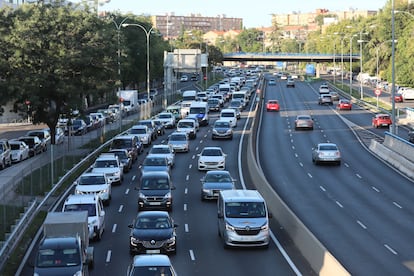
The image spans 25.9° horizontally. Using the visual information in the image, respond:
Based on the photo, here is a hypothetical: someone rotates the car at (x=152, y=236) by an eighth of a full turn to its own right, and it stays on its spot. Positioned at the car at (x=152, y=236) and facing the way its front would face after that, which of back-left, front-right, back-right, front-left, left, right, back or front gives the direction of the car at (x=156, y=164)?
back-right

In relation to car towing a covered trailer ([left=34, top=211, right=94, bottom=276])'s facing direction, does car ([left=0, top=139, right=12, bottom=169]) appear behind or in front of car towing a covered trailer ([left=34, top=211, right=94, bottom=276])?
behind

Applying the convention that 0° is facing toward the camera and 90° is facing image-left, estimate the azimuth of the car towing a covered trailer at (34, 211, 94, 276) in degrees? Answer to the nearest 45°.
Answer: approximately 0°

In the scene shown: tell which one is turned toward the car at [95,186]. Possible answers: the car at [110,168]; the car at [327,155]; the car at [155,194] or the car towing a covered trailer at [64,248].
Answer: the car at [110,168]

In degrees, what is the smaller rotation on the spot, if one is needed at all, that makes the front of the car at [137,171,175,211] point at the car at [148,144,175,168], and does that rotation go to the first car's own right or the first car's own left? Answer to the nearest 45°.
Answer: approximately 180°

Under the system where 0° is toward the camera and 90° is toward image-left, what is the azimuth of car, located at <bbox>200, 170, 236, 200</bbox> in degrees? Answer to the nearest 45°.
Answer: approximately 0°

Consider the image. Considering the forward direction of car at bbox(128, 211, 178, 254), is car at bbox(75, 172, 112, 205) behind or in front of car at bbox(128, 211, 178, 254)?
behind

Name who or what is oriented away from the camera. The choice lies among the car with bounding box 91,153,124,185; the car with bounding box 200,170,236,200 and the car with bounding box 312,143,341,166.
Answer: the car with bounding box 312,143,341,166

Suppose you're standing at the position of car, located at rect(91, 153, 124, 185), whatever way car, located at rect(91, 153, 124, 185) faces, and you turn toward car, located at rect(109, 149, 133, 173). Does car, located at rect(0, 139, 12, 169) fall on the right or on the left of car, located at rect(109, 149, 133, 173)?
left

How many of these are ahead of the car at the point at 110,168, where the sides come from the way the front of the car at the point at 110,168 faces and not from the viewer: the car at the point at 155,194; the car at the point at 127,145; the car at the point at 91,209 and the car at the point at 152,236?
3

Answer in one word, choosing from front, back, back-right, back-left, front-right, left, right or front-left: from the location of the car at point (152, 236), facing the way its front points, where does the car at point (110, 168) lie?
back

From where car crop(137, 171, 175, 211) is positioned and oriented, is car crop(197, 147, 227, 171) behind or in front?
behind

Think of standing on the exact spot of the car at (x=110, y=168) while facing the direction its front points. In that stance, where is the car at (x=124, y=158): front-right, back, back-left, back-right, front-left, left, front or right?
back

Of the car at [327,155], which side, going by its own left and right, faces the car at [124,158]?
left

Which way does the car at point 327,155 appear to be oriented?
away from the camera

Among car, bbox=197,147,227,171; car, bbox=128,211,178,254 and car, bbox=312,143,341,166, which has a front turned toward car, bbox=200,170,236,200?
car, bbox=197,147,227,171
